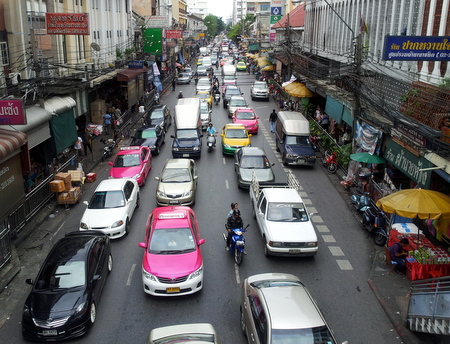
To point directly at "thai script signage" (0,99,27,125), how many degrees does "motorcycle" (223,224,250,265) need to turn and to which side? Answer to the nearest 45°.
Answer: approximately 90° to its right

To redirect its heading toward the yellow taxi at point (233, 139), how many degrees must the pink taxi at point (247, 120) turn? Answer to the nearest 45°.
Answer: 0° — it already faces it

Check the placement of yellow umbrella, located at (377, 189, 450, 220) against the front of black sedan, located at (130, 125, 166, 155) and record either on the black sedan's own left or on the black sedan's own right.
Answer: on the black sedan's own left

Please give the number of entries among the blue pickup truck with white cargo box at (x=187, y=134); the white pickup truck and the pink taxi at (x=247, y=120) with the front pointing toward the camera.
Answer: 3

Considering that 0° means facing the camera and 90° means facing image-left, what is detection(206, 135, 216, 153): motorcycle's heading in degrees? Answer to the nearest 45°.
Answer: approximately 0°

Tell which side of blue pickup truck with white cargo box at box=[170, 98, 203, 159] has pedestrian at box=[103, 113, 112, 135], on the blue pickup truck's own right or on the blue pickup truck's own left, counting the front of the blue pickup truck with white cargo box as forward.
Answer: on the blue pickup truck's own right

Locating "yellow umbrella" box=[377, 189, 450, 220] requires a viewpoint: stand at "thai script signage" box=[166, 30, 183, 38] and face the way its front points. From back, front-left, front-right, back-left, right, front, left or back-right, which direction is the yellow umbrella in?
front

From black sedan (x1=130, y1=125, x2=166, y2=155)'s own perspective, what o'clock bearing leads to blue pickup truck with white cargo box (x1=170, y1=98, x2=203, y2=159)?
The blue pickup truck with white cargo box is roughly at 8 o'clock from the black sedan.

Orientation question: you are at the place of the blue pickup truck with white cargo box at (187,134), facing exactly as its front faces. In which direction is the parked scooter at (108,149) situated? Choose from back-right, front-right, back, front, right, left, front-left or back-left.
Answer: right

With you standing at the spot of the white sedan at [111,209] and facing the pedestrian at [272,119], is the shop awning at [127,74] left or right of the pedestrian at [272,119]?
left

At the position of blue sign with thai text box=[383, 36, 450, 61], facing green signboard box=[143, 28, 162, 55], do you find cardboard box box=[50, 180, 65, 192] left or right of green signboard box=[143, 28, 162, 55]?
left

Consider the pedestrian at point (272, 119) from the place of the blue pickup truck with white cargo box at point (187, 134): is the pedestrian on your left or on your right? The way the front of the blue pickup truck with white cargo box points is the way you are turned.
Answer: on your left
